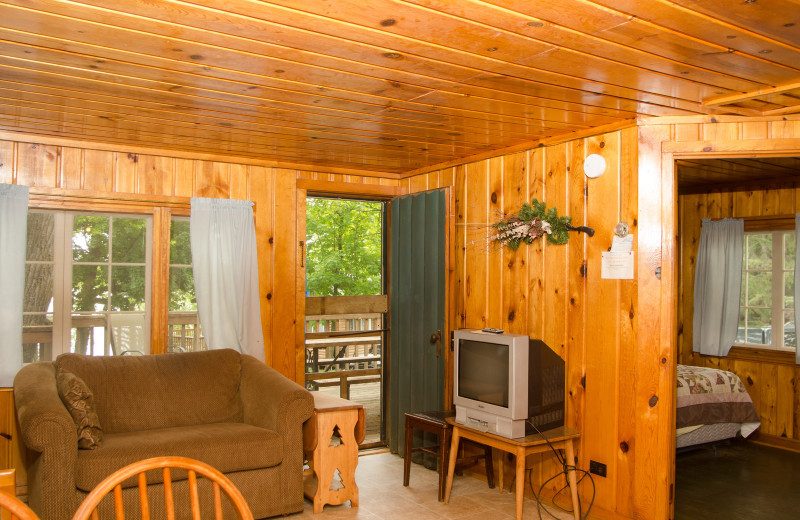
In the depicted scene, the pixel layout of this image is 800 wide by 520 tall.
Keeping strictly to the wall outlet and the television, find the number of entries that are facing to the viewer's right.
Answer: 0

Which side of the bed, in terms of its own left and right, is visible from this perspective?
right

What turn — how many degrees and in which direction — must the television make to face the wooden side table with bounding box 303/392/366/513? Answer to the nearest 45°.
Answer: approximately 45° to its right

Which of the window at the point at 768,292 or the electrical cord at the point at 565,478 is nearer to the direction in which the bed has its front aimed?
the window

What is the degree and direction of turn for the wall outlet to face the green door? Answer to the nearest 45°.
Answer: approximately 90° to its right

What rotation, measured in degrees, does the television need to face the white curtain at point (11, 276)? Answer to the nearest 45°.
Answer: approximately 45° to its right

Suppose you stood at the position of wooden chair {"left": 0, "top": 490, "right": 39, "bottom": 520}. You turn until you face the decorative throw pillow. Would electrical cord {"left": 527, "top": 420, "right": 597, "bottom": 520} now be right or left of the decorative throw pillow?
right

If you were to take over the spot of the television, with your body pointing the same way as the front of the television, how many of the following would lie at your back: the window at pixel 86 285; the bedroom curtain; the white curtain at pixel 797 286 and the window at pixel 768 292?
3

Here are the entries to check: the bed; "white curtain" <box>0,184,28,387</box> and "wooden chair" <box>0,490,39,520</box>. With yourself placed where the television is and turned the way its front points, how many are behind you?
1

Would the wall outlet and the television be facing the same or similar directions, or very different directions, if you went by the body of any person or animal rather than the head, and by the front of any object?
same or similar directions

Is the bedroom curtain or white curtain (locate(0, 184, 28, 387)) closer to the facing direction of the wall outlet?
the white curtain

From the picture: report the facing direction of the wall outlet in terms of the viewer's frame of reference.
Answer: facing the viewer and to the left of the viewer

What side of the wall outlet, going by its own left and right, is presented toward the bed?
back

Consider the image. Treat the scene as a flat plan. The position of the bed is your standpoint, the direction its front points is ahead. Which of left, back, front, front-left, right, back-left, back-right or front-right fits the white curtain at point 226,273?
back-right

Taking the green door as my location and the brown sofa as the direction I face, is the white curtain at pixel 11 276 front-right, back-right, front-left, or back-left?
front-right

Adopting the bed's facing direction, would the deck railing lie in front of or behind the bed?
behind
